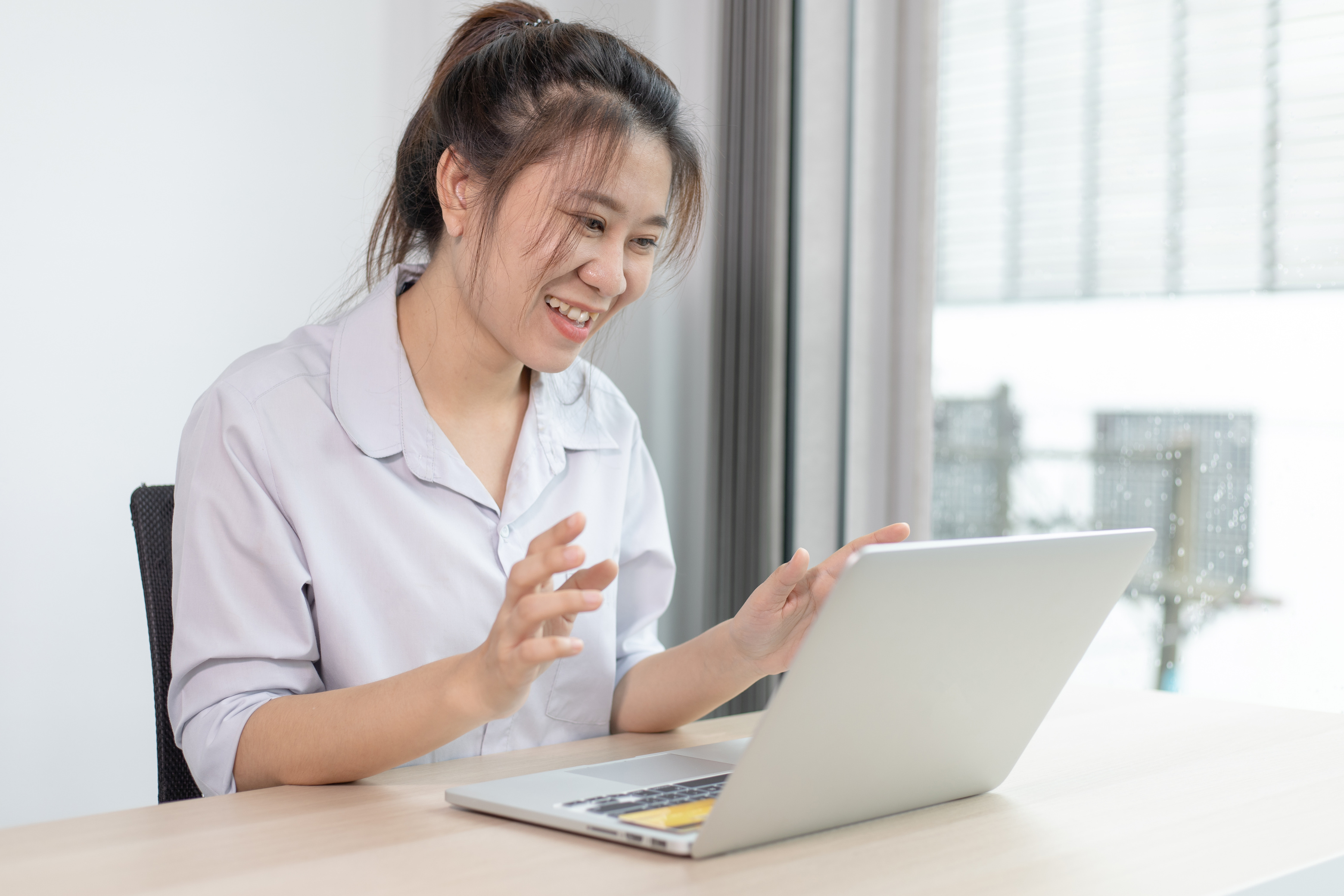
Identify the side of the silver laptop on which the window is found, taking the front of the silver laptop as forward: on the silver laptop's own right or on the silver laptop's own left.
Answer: on the silver laptop's own right

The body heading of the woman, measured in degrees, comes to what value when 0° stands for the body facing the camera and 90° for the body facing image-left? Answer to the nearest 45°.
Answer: approximately 315°

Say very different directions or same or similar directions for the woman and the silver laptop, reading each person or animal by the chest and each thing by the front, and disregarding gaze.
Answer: very different directions

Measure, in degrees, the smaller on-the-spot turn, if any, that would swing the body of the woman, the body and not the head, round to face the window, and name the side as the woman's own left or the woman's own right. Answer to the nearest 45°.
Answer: approximately 90° to the woman's own left

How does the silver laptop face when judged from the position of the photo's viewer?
facing away from the viewer and to the left of the viewer
